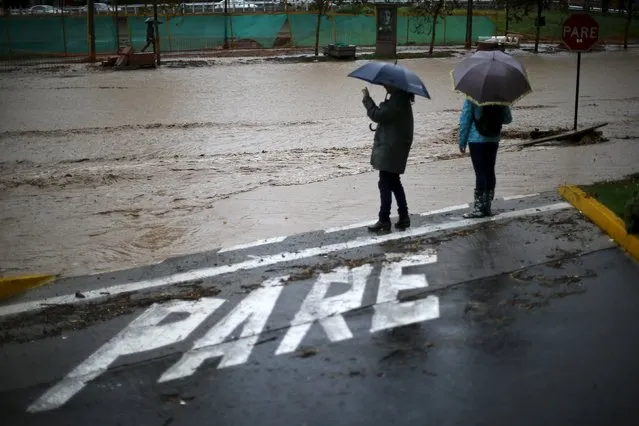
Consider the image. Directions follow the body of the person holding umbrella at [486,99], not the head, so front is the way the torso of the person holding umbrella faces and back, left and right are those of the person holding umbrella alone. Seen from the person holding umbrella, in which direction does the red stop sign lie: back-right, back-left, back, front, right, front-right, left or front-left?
front-right

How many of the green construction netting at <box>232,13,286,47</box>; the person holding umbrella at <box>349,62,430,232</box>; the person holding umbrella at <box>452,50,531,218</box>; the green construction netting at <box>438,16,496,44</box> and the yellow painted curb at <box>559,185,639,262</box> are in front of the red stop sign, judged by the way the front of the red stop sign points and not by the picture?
3

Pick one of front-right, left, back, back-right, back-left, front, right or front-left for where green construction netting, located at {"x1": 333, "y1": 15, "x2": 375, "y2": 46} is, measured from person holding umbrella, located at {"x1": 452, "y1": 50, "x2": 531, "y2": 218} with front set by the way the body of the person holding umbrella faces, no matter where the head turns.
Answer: front-right

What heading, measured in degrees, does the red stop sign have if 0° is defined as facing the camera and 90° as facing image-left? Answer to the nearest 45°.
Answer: approximately 0°

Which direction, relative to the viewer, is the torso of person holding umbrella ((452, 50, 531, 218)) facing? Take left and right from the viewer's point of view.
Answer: facing away from the viewer and to the left of the viewer

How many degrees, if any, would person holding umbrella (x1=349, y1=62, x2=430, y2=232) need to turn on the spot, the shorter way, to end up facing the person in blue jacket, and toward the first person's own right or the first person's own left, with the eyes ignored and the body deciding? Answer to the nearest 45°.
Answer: approximately 135° to the first person's own right

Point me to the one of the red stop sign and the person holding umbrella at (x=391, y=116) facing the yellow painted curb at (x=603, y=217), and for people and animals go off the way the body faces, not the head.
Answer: the red stop sign
